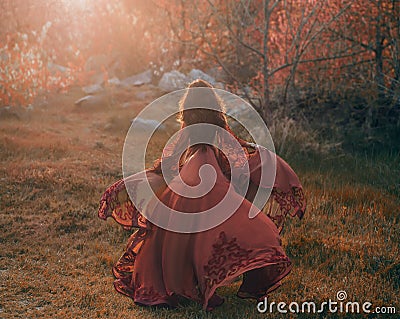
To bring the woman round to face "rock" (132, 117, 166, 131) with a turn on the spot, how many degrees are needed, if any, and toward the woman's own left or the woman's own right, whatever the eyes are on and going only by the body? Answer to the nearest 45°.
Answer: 0° — they already face it

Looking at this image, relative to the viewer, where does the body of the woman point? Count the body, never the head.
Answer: away from the camera

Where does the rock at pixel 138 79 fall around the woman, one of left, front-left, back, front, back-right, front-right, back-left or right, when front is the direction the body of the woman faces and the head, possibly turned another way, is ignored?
front

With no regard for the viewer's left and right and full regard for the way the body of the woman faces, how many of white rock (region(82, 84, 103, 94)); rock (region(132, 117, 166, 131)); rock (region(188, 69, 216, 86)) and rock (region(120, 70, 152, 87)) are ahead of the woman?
4

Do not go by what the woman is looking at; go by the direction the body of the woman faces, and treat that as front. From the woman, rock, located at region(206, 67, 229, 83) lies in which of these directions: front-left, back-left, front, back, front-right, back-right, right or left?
front

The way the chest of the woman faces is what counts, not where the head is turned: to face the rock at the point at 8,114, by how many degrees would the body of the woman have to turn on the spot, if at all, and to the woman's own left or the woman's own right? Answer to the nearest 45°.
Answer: approximately 45° to the woman's own left

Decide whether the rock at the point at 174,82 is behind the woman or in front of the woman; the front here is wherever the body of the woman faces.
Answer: in front

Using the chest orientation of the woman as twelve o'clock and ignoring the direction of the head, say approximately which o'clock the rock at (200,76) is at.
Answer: The rock is roughly at 12 o'clock from the woman.

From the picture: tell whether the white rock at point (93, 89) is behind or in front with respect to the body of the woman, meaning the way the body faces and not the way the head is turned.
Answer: in front

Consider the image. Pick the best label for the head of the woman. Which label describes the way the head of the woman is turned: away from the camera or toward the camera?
away from the camera
